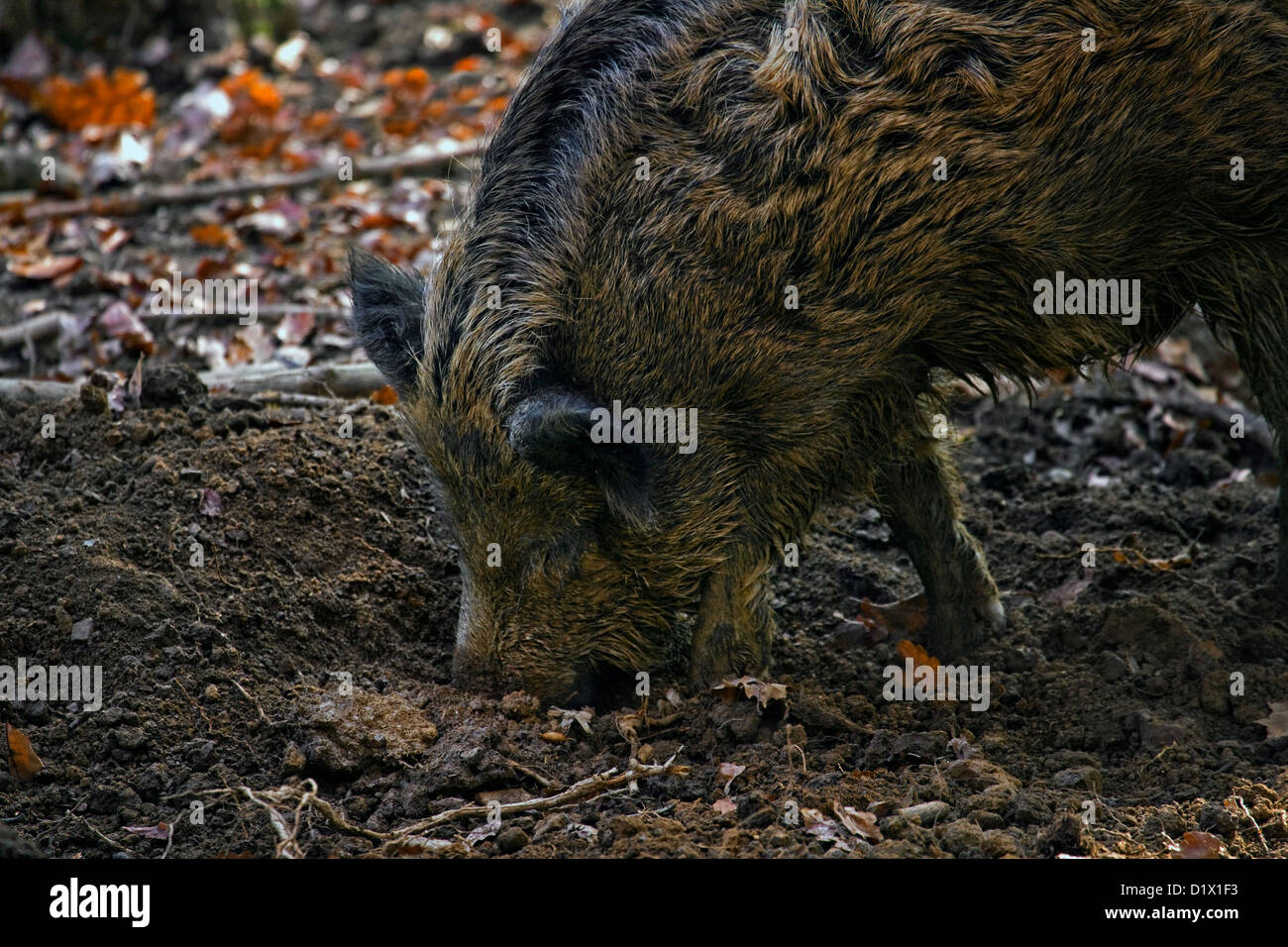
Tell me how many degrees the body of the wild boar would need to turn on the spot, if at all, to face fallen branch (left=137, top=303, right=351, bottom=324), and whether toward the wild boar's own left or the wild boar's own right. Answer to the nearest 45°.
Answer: approximately 45° to the wild boar's own right

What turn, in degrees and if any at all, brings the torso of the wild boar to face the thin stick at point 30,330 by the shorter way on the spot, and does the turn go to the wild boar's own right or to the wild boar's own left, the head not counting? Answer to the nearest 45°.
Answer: approximately 45° to the wild boar's own right

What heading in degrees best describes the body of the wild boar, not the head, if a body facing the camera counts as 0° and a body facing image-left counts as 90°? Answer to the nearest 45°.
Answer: approximately 90°
